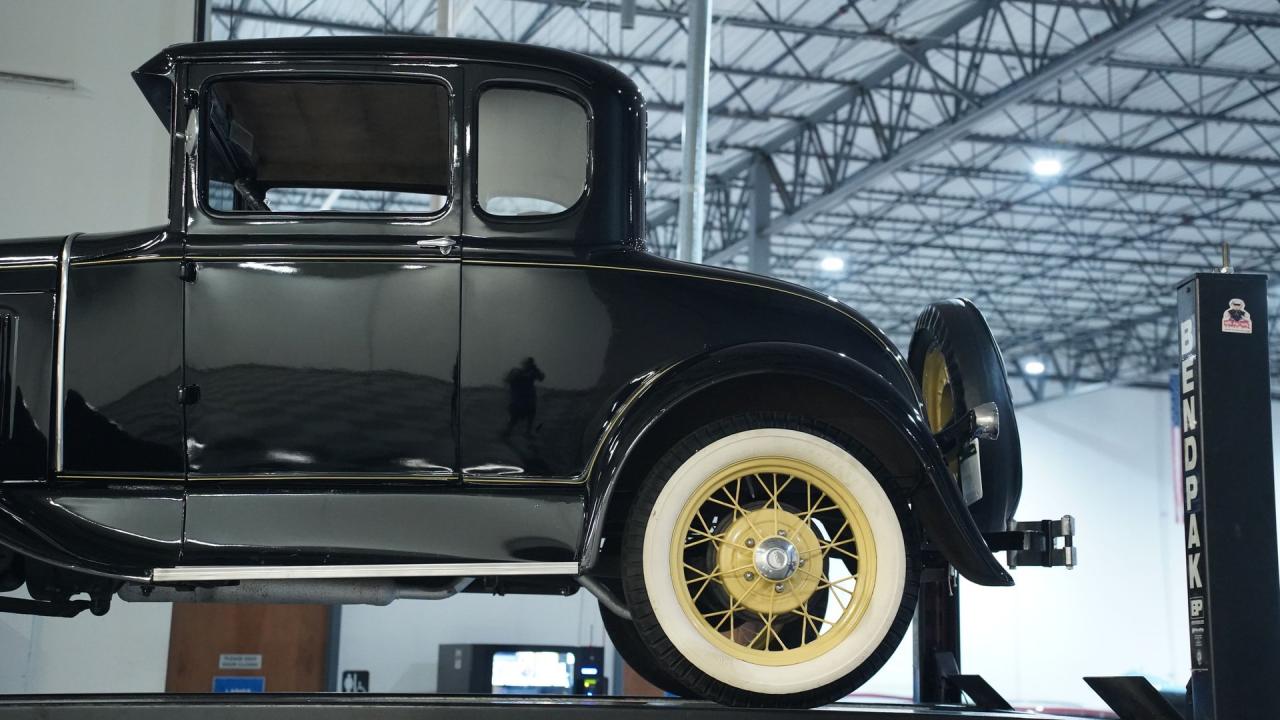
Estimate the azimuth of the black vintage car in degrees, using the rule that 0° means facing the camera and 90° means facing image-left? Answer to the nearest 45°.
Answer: approximately 90°

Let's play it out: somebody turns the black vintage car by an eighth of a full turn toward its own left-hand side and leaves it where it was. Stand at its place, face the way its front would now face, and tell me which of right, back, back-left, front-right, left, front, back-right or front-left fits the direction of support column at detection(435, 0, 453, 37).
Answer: back-right

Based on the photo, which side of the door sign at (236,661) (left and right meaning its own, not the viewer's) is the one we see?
front

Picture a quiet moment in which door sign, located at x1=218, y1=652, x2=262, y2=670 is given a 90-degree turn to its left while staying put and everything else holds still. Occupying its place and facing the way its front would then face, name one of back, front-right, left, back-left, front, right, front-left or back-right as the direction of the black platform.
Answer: right

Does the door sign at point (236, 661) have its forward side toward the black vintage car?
yes

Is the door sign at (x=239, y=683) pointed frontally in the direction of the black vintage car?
yes

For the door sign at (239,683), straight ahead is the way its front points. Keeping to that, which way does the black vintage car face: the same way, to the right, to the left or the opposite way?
to the right

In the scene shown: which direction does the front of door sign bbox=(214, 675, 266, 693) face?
toward the camera

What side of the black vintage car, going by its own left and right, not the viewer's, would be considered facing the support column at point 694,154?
right

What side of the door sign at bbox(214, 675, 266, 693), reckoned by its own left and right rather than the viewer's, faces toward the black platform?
front

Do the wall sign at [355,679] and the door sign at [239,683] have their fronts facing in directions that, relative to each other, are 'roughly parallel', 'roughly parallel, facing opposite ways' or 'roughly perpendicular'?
roughly parallel

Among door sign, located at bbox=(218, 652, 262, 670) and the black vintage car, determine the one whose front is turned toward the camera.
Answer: the door sign
